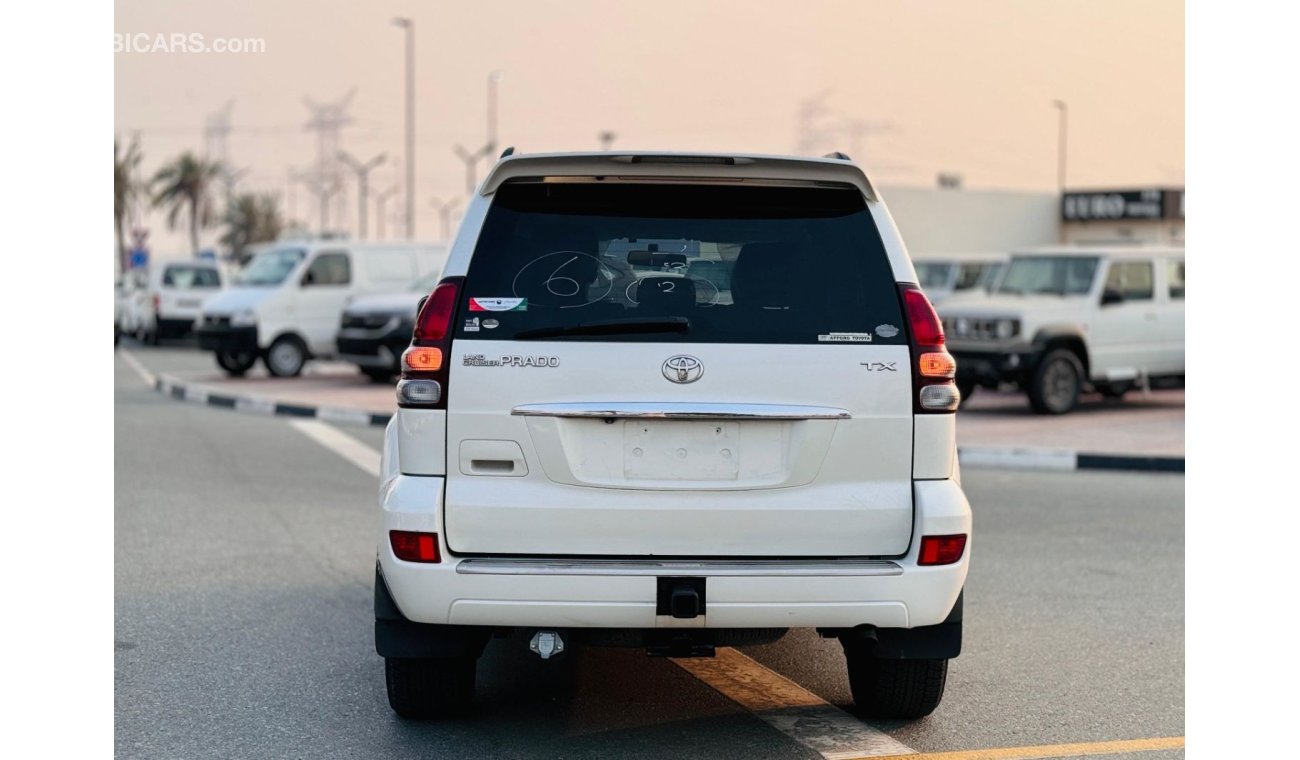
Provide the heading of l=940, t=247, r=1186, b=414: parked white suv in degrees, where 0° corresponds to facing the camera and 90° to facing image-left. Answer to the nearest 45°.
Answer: approximately 45°

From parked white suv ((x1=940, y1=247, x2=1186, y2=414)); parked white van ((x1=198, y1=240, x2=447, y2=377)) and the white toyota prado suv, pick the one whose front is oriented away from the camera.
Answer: the white toyota prado suv

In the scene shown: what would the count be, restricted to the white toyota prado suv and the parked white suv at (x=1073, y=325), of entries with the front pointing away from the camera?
1

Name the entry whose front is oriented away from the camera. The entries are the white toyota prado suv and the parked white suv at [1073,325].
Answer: the white toyota prado suv

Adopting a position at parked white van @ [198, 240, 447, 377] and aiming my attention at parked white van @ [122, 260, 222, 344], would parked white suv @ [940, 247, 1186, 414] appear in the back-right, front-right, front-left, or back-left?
back-right

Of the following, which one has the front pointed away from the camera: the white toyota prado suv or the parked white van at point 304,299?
the white toyota prado suv

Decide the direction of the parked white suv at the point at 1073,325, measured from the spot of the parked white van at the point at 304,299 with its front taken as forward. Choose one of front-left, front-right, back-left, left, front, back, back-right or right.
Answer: left

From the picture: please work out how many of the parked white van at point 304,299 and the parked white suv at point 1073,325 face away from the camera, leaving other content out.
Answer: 0

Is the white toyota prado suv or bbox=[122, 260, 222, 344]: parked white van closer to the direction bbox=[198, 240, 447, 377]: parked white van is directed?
the white toyota prado suv

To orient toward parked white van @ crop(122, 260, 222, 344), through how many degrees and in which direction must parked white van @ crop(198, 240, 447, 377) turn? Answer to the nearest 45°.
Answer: approximately 135° to its right

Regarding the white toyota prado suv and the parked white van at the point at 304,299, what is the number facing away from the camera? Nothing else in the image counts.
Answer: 1

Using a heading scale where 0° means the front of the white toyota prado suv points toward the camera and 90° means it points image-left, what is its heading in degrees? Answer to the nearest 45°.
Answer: approximately 180°
